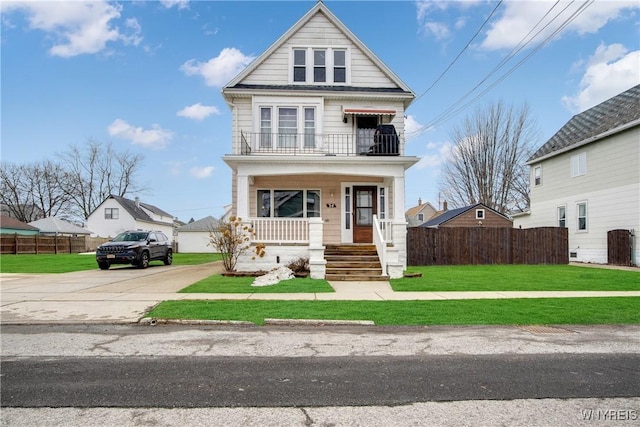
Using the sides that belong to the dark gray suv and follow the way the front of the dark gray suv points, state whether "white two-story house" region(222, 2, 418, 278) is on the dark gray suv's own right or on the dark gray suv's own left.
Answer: on the dark gray suv's own left

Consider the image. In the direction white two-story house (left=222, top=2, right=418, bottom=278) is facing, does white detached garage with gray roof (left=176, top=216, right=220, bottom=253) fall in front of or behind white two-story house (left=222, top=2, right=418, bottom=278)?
behind

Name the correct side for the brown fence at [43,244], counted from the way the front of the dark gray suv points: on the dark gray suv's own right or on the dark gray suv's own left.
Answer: on the dark gray suv's own right

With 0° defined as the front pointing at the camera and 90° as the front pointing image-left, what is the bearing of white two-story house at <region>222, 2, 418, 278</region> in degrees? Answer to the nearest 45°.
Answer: approximately 0°

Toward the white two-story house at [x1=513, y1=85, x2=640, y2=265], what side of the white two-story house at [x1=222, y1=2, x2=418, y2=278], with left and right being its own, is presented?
left

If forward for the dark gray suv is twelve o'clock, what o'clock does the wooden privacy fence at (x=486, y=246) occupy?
The wooden privacy fence is roughly at 8 o'clock from the dark gray suv.

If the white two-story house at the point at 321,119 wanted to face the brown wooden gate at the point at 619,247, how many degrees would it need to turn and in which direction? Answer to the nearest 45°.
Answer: approximately 90° to its left

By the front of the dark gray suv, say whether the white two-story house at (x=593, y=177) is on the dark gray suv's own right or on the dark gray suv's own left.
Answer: on the dark gray suv's own left

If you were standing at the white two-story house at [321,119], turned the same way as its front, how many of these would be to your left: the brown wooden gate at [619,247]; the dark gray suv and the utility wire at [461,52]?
2
